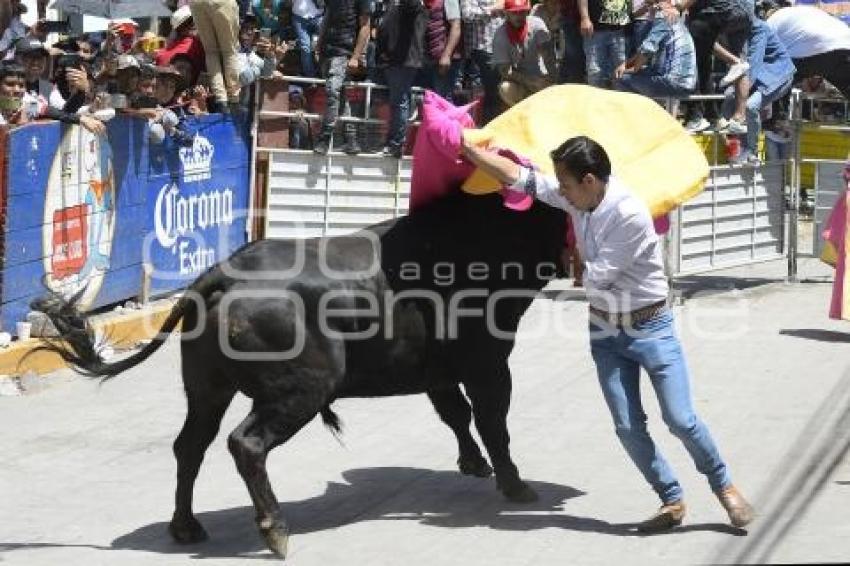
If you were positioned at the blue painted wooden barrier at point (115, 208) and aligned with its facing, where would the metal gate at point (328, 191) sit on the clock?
The metal gate is roughly at 9 o'clock from the blue painted wooden barrier.

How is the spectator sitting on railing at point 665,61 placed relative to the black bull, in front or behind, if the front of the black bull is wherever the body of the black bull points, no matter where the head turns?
in front

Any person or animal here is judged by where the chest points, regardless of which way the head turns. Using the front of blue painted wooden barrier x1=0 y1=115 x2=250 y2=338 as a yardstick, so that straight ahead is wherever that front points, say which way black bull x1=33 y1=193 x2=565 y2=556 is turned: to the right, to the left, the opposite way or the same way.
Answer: to the left

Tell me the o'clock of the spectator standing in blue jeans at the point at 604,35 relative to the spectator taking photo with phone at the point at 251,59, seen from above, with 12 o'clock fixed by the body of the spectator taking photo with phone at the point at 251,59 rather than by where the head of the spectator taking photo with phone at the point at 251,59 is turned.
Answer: the spectator standing in blue jeans at the point at 604,35 is roughly at 9 o'clock from the spectator taking photo with phone at the point at 251,59.

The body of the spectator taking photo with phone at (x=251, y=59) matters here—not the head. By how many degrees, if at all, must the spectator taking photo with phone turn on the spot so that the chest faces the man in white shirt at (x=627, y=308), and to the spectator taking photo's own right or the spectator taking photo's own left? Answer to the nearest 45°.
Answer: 0° — they already face them

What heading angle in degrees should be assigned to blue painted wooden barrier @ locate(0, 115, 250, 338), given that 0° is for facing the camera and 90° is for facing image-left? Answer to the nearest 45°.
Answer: approximately 315°

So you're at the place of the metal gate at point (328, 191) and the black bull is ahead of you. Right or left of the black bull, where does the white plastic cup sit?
right
